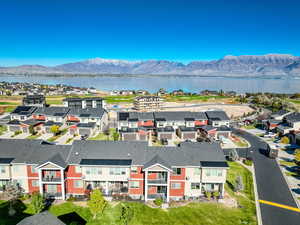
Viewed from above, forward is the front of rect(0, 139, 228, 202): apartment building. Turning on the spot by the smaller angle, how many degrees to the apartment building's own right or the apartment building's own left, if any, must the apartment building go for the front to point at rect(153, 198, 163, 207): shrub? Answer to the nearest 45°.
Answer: approximately 45° to the apartment building's own left

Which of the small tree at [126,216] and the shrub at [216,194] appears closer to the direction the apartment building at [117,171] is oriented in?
the small tree

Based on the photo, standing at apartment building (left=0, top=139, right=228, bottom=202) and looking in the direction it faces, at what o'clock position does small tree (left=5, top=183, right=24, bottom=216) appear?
The small tree is roughly at 3 o'clock from the apartment building.

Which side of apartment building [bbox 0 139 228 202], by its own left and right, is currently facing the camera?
front

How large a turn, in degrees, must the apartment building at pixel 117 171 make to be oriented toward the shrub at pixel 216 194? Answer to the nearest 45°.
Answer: approximately 90° to its left

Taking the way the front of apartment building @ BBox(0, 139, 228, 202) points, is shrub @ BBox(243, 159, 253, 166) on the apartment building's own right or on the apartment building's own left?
on the apartment building's own left

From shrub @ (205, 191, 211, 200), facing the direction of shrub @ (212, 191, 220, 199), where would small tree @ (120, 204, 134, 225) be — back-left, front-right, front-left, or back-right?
back-right

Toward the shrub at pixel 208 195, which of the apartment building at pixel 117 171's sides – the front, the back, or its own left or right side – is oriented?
left

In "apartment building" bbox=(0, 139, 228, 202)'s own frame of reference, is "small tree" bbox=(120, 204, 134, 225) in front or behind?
in front

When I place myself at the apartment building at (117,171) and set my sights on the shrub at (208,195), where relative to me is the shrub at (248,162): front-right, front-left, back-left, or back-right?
front-left

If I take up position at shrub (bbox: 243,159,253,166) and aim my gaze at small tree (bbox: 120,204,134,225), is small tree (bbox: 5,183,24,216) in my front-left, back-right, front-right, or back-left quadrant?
front-right
